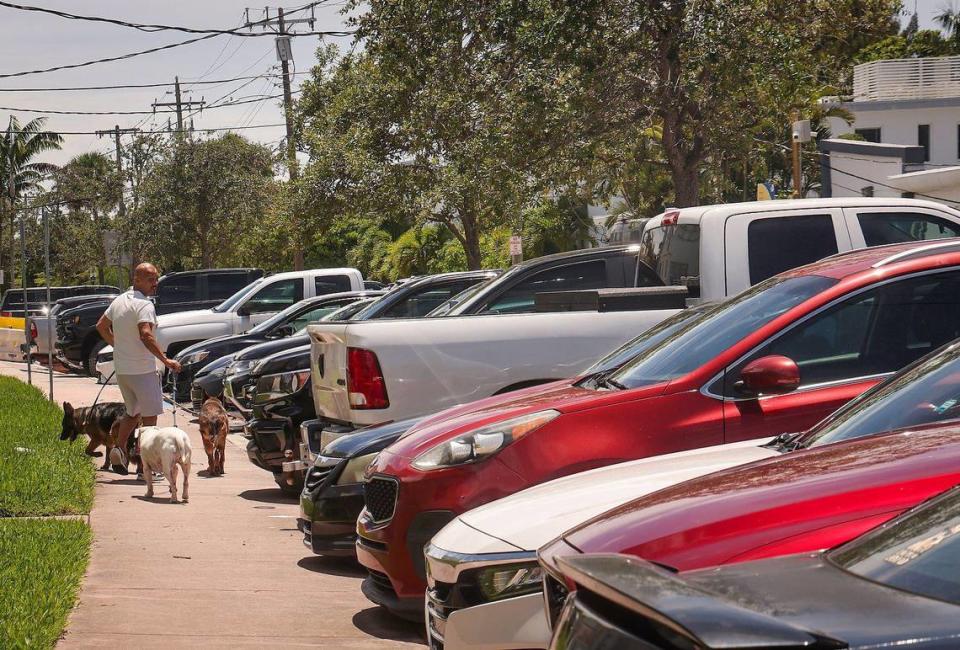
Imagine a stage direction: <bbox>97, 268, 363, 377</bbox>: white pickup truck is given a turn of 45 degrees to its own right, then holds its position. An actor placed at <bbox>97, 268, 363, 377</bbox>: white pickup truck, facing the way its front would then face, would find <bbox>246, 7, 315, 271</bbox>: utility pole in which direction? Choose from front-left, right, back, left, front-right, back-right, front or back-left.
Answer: right

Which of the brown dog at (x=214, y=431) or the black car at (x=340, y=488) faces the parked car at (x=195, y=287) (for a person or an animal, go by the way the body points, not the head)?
the brown dog

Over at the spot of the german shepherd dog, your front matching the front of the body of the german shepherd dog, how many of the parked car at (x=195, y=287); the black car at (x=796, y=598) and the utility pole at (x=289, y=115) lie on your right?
2

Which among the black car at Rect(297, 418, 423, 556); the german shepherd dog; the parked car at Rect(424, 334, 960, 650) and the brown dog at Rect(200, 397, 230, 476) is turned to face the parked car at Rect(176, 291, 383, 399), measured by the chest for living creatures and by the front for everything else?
the brown dog

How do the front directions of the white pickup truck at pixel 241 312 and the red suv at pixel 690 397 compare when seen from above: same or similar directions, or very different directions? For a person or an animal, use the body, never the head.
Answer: same or similar directions

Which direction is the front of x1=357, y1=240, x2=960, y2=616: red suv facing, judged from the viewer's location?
facing the viewer and to the left of the viewer

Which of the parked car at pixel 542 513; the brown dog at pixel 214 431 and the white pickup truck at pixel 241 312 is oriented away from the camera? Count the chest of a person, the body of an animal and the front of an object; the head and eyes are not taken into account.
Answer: the brown dog

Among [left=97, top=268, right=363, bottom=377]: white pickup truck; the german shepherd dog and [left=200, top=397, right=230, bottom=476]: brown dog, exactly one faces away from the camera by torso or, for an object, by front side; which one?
the brown dog

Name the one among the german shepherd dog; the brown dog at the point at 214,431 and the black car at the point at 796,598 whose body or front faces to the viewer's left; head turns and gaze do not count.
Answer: the german shepherd dog

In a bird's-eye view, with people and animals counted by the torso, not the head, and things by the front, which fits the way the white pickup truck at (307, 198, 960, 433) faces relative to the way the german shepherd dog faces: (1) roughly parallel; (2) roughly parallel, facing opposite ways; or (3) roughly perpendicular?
roughly parallel, facing opposite ways

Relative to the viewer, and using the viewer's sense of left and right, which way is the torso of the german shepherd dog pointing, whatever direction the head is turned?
facing to the left of the viewer

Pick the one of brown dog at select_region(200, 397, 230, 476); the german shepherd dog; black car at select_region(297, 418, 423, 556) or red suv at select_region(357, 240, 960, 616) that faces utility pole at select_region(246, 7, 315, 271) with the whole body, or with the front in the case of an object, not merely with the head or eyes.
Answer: the brown dog

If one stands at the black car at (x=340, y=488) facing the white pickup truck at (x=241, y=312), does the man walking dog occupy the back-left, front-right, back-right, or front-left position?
front-left

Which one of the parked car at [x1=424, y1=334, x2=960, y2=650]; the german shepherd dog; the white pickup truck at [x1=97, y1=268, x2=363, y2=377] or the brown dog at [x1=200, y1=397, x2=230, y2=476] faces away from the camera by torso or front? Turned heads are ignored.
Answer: the brown dog

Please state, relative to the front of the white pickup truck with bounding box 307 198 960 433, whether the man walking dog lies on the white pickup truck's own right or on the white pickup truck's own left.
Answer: on the white pickup truck's own left
